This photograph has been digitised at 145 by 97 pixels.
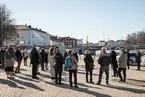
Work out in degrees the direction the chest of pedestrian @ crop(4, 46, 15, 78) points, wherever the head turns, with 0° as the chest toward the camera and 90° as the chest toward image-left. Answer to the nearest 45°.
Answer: approximately 180°
